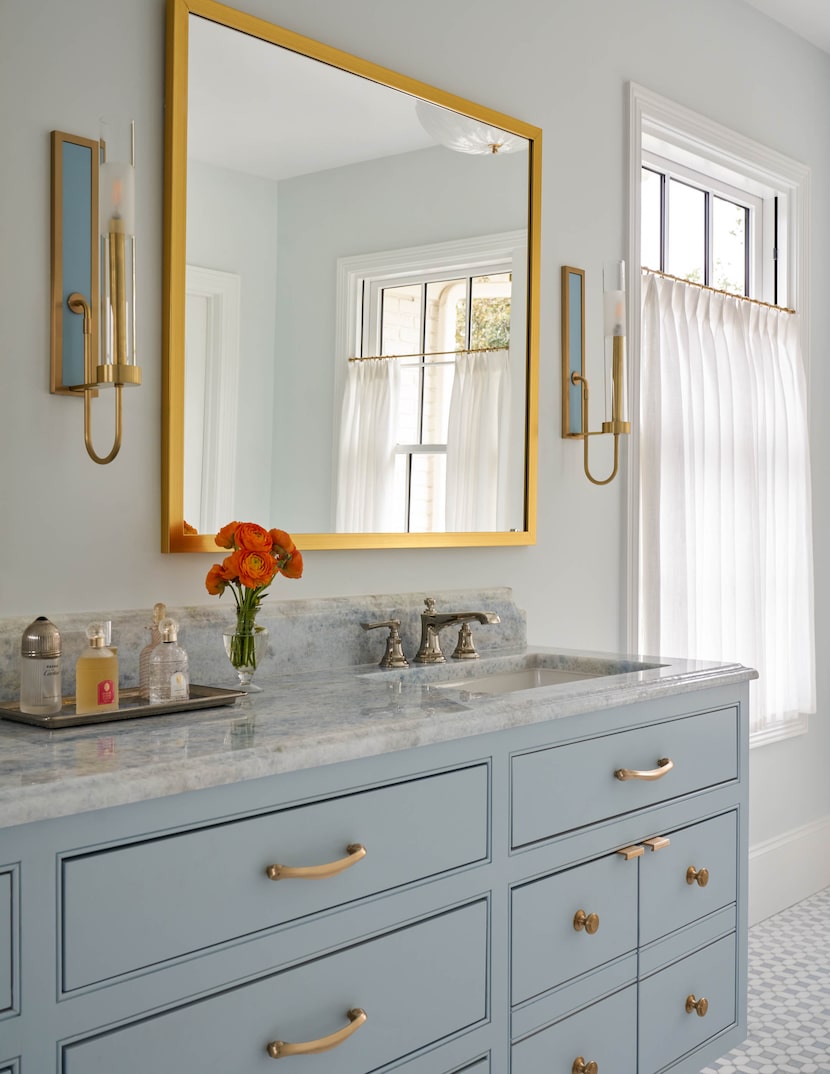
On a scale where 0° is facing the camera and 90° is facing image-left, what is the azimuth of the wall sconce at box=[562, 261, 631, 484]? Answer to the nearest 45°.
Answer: approximately 315°

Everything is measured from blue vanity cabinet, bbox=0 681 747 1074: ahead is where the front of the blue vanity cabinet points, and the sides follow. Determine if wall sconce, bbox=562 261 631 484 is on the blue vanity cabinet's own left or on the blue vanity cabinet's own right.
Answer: on the blue vanity cabinet's own left

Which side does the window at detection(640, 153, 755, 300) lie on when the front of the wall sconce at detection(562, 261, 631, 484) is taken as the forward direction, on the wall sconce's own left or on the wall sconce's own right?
on the wall sconce's own left

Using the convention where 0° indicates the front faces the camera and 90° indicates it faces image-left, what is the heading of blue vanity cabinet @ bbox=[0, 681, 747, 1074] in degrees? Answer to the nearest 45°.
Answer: approximately 315°

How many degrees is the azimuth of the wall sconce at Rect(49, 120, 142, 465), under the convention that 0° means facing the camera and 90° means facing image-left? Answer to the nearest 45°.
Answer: approximately 315°

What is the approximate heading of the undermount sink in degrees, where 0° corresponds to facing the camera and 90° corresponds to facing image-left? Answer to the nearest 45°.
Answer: approximately 315°

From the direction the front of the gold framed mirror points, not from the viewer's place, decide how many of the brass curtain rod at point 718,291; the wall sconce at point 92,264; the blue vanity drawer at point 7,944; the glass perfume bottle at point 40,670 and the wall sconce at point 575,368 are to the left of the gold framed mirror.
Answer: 2
